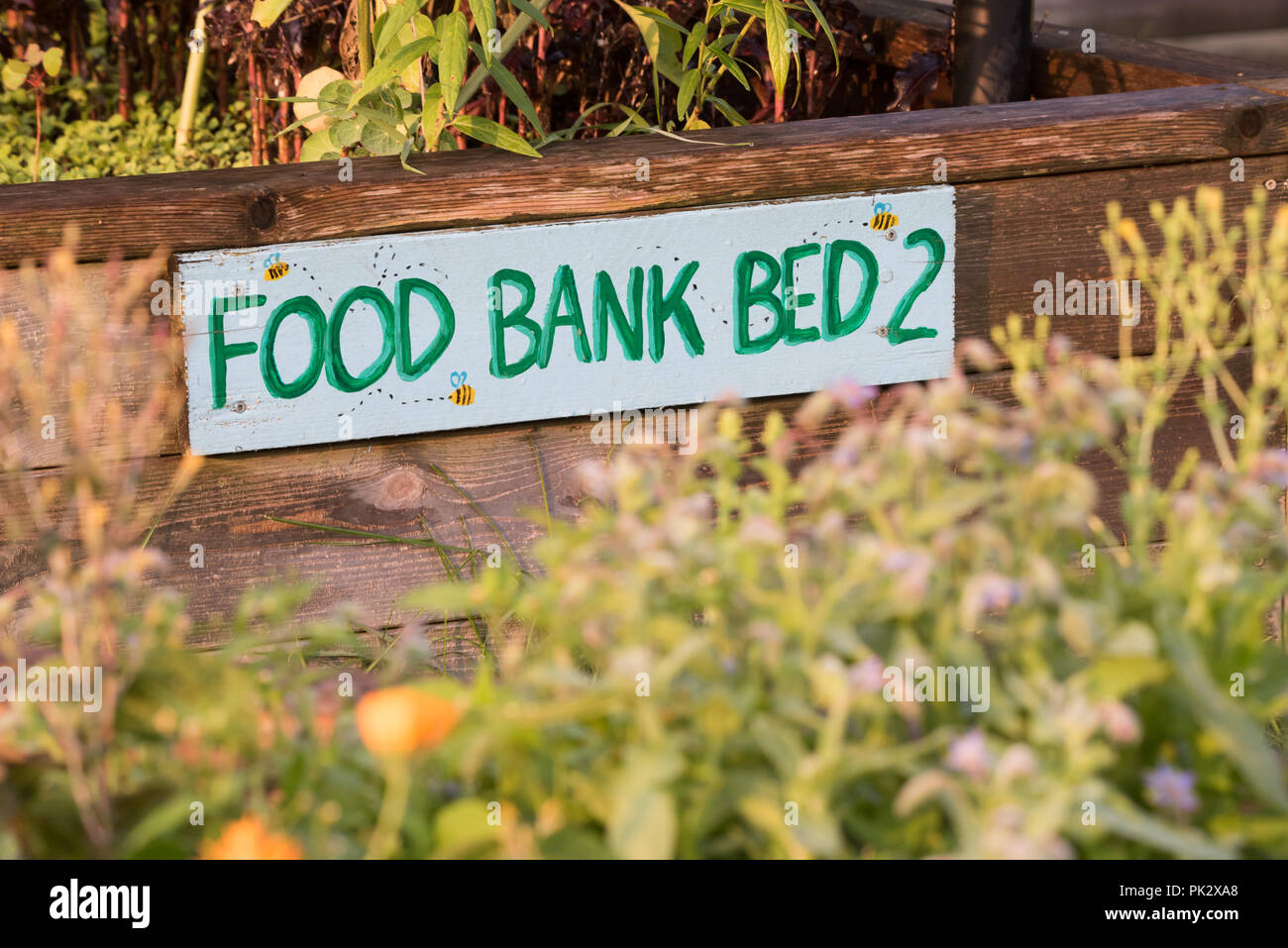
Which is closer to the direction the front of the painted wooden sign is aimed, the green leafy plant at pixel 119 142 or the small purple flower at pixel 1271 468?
the small purple flower

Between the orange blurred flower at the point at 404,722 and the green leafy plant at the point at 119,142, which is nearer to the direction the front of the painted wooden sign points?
the orange blurred flower

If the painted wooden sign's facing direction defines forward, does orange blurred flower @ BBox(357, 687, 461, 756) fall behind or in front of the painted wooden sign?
in front

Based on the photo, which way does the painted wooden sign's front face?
toward the camera

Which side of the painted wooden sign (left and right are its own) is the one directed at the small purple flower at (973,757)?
front

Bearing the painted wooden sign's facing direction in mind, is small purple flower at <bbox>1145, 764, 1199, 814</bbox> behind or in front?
in front

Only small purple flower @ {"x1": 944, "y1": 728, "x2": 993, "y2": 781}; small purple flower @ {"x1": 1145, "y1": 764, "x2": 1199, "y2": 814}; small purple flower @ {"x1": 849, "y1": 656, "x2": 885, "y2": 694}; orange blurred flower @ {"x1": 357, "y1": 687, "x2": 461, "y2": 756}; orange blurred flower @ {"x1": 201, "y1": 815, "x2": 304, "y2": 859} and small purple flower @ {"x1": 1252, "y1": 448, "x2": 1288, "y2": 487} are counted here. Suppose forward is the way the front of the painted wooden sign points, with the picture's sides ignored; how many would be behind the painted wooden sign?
0

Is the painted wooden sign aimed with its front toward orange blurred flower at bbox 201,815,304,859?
yes
